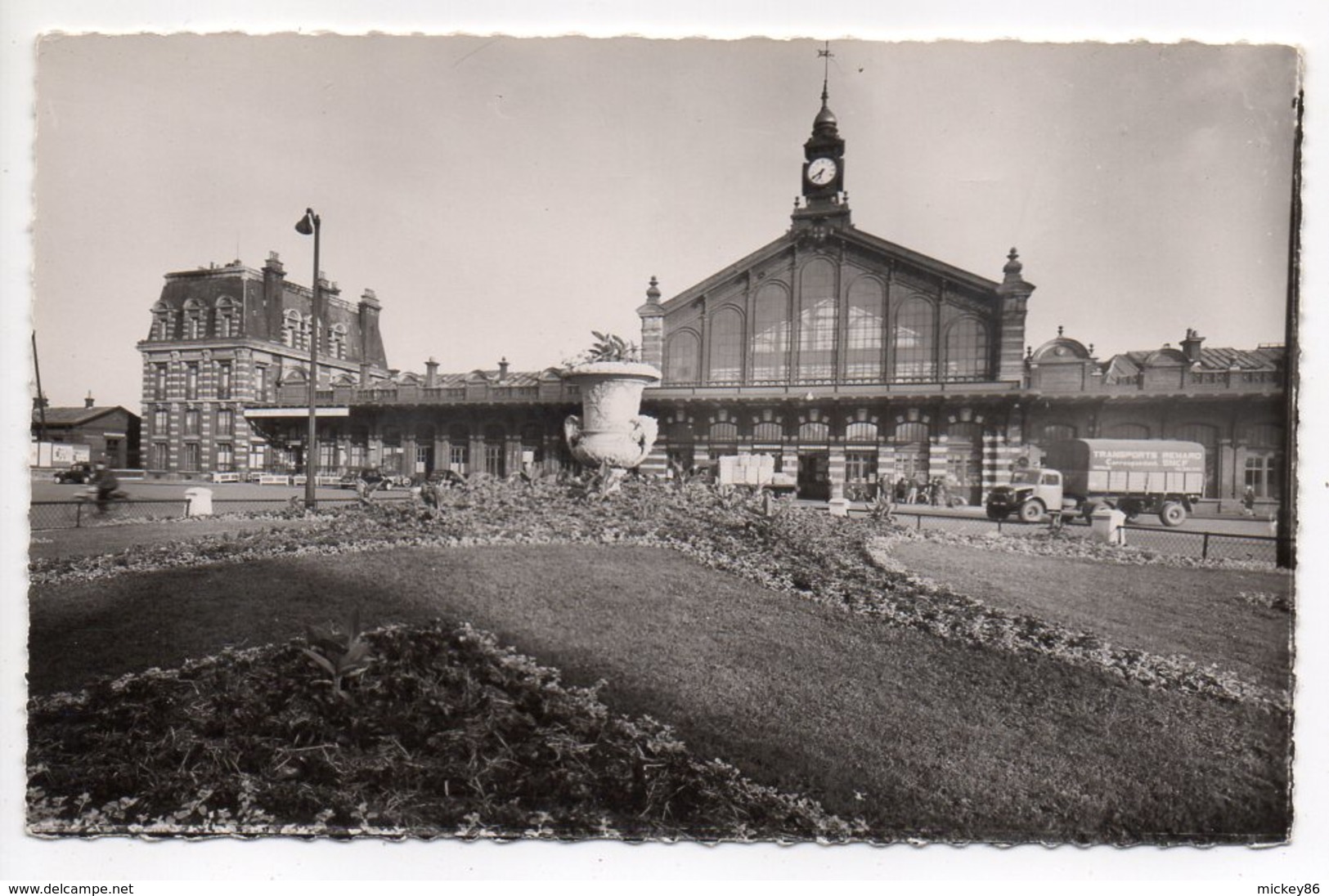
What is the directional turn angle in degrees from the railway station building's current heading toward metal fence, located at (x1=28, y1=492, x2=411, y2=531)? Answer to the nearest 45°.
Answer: approximately 90° to its right

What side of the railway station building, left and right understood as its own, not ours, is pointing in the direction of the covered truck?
left

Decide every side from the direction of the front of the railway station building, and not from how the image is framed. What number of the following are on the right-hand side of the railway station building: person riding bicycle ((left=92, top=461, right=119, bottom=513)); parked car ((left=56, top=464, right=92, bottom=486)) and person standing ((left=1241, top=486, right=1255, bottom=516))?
2

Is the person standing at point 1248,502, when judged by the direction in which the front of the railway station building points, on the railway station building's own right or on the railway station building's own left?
on the railway station building's own left

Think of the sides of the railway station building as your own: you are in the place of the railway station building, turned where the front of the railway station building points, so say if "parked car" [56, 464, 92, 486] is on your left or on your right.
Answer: on your right

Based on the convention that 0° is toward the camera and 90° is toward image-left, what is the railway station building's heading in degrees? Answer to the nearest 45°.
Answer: approximately 0°

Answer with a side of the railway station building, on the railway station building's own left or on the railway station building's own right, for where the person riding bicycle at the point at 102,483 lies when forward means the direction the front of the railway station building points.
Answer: on the railway station building's own right
